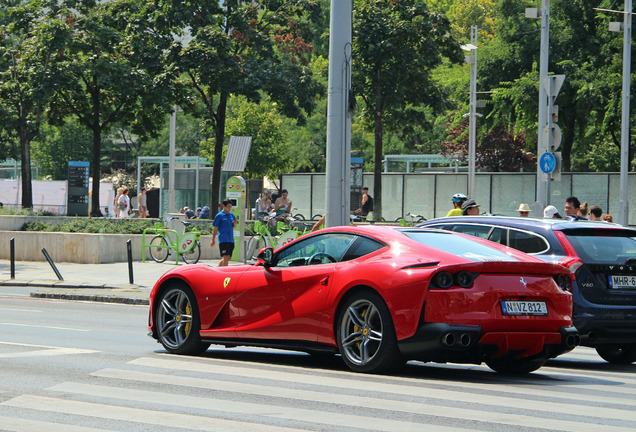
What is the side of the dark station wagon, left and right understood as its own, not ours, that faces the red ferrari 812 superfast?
left

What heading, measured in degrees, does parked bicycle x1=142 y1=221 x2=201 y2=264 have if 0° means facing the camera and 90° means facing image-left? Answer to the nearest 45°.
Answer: approximately 90°

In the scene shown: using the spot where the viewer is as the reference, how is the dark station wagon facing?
facing away from the viewer and to the left of the viewer

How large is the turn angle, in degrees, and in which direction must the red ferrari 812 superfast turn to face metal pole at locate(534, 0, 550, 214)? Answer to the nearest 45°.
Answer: approximately 45° to its right

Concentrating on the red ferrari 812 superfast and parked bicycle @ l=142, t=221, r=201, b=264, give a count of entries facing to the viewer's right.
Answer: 0

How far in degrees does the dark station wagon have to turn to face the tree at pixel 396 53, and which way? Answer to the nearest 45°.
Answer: approximately 45° to its right

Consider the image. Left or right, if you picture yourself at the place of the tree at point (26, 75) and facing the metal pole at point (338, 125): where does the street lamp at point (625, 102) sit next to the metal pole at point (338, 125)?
left

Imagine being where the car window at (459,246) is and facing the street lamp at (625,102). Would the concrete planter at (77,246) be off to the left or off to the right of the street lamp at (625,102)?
left

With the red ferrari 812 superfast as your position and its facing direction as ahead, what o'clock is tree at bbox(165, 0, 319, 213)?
The tree is roughly at 1 o'clock from the red ferrari 812 superfast.

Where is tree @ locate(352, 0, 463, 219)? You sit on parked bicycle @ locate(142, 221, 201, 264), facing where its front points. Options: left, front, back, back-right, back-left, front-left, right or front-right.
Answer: back-right

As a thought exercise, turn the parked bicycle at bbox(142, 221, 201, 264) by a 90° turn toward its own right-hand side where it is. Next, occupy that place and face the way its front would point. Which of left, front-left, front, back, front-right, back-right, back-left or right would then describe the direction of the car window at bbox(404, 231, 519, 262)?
back

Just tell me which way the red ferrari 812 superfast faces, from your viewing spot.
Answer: facing away from the viewer and to the left of the viewer

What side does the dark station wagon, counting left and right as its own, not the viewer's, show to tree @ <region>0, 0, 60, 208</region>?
front
